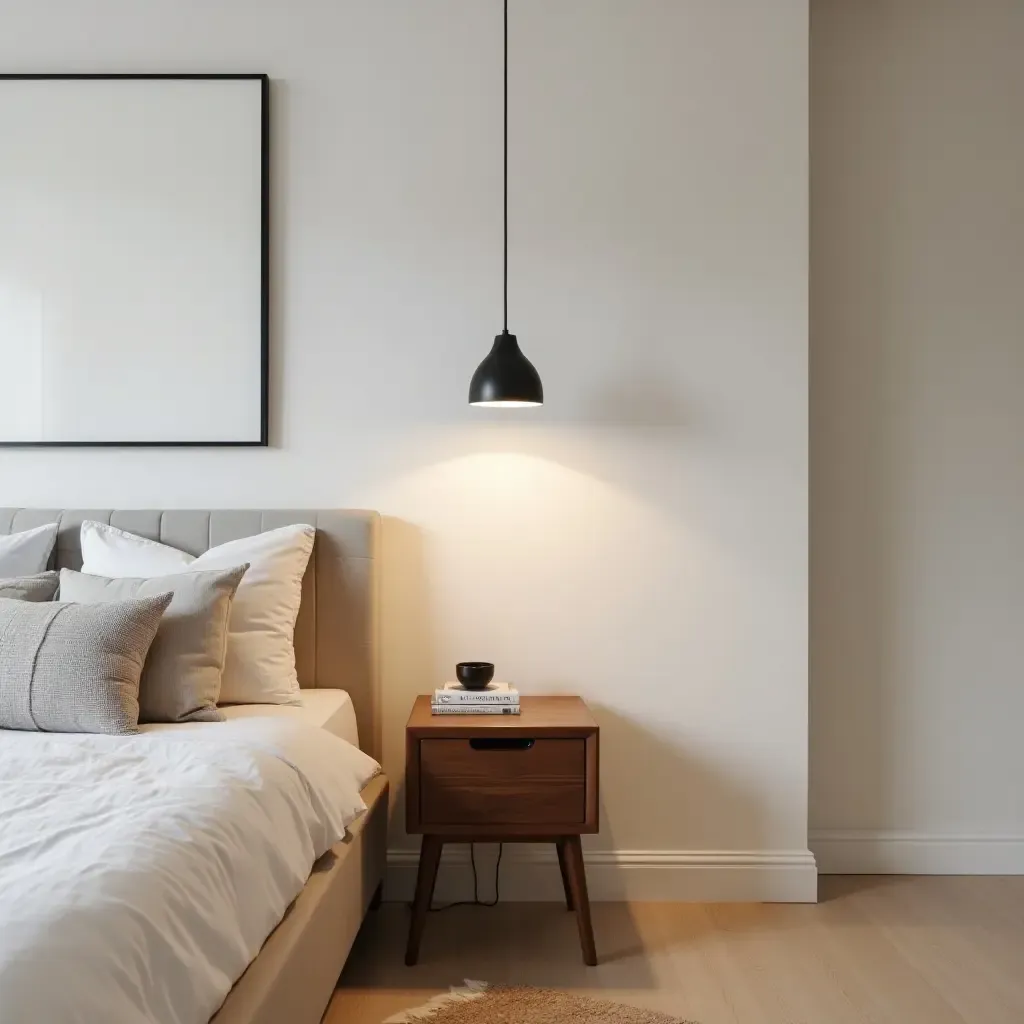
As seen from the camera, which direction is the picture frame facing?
toward the camera

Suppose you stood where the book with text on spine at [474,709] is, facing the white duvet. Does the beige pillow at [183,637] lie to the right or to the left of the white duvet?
right

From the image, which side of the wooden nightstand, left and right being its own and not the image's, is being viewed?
front

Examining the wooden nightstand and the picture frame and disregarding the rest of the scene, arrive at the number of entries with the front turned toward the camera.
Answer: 2

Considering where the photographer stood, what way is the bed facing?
facing the viewer

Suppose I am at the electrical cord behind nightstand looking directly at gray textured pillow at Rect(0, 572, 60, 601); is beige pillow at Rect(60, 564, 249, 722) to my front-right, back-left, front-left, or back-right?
front-left

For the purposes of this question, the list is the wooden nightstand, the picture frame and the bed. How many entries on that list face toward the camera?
3
